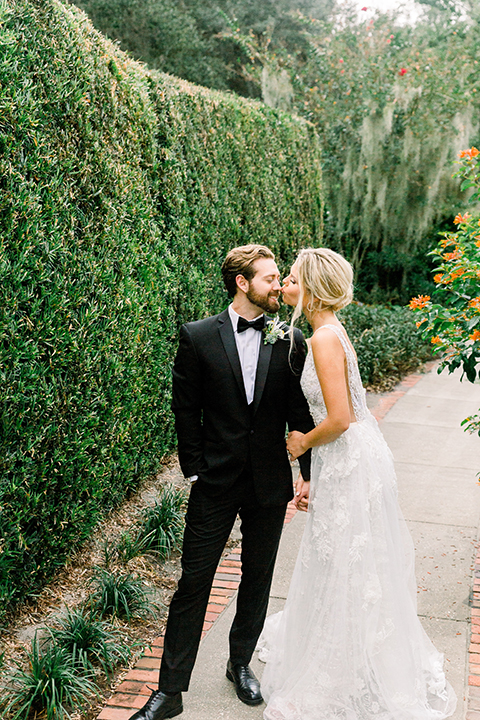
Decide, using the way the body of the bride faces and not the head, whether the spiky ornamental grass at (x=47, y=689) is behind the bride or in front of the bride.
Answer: in front

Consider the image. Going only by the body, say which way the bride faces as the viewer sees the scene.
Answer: to the viewer's left

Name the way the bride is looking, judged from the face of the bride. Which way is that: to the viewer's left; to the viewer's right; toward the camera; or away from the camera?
to the viewer's left

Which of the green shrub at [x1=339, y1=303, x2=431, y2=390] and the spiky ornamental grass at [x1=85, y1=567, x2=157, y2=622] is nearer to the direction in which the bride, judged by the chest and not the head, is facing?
the spiky ornamental grass

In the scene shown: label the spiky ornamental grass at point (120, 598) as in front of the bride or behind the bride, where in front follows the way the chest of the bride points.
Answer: in front

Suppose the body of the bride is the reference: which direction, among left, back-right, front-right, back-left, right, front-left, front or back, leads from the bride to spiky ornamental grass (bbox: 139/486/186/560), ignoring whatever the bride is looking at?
front-right

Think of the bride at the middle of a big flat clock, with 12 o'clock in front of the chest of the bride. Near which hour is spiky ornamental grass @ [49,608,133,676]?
The spiky ornamental grass is roughly at 12 o'clock from the bride.

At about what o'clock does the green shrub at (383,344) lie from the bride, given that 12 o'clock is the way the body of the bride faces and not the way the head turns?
The green shrub is roughly at 3 o'clock from the bride.
